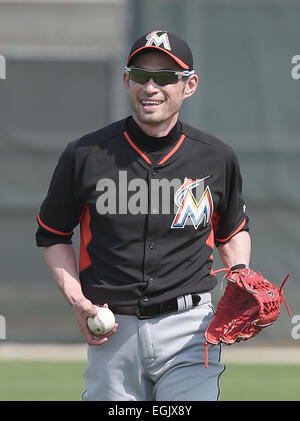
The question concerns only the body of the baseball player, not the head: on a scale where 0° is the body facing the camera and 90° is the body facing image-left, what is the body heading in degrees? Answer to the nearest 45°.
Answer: approximately 0°
